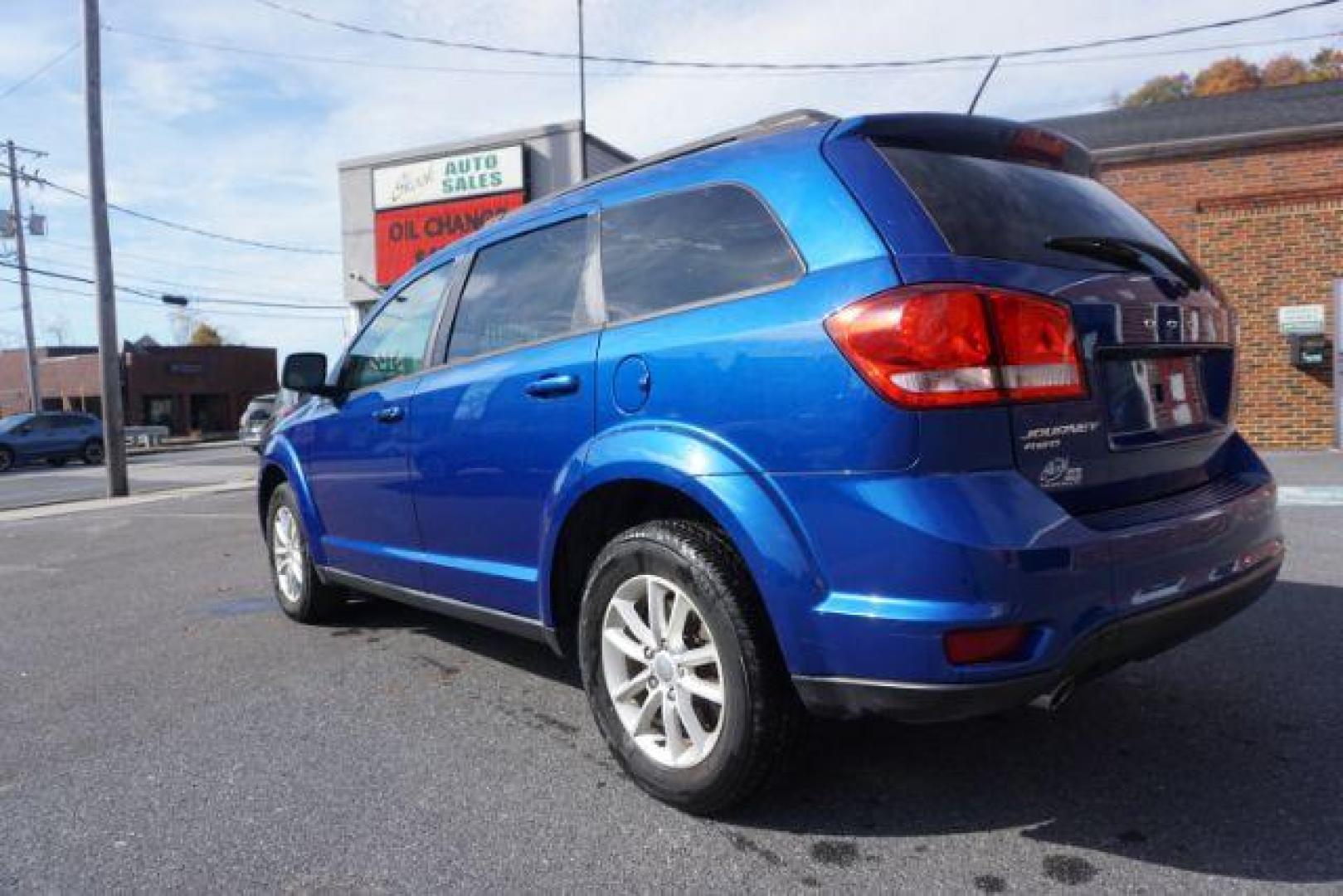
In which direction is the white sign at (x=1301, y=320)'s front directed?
toward the camera

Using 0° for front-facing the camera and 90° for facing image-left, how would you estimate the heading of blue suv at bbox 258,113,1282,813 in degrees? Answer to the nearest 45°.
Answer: approximately 135°

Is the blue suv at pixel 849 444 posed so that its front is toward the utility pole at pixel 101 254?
yes

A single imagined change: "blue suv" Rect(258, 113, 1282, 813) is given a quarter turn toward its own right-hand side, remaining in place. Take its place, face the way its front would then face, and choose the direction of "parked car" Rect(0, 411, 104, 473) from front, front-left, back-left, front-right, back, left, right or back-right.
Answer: left

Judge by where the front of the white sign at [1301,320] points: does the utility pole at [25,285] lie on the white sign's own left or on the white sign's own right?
on the white sign's own right

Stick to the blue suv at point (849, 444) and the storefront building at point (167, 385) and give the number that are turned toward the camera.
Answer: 1

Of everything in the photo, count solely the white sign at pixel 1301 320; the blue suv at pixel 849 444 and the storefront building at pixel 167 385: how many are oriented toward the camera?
2

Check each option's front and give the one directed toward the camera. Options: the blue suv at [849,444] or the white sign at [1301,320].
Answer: the white sign

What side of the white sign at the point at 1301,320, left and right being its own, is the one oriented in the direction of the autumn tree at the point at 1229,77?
back

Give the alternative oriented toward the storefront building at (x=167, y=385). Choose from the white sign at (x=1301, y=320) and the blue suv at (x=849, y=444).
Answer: the blue suv

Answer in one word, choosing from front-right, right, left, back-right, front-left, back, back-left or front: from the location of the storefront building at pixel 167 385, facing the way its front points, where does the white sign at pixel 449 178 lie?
front

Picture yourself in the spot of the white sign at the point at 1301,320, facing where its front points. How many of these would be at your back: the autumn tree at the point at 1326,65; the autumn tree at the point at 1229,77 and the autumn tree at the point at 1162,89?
3

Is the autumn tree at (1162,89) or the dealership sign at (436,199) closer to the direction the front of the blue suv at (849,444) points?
the dealership sign

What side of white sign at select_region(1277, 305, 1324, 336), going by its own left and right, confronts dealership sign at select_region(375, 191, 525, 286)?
right

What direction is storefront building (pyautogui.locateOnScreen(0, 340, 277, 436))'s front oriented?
toward the camera

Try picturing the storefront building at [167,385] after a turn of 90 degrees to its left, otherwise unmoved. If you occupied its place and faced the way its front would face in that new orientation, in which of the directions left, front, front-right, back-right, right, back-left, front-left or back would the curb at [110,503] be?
right
